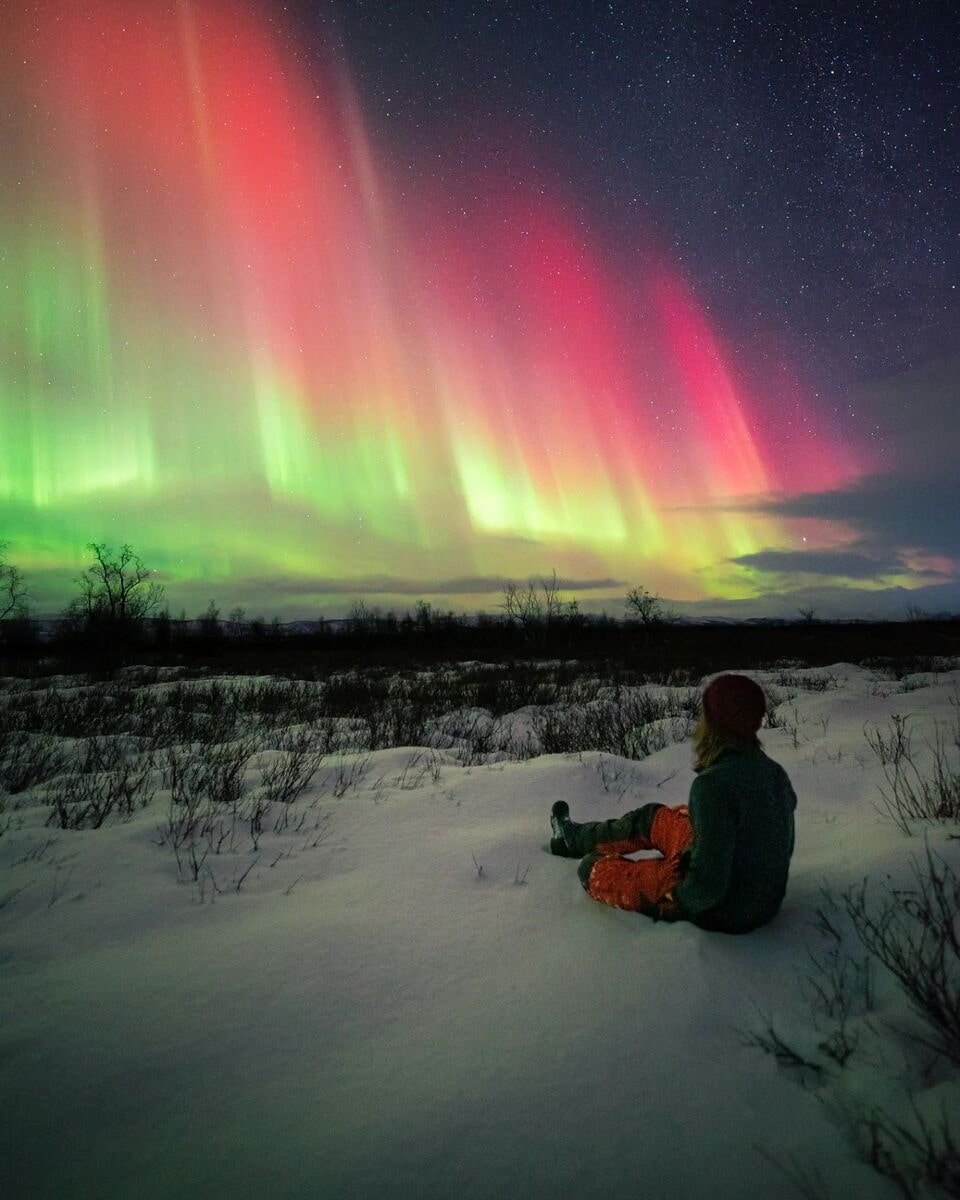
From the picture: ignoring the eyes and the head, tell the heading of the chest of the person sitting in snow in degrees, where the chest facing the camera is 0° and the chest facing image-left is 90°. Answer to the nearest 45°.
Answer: approximately 135°

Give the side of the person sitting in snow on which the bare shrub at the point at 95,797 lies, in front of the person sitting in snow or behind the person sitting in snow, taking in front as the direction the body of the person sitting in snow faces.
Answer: in front

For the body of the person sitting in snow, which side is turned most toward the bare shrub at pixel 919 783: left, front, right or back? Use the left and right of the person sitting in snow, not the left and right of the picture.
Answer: right

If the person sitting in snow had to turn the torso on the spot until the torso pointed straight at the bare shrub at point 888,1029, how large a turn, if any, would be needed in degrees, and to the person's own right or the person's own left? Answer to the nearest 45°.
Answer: approximately 180°

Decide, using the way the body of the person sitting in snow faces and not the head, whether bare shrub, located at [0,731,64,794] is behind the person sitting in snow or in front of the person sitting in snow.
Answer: in front
